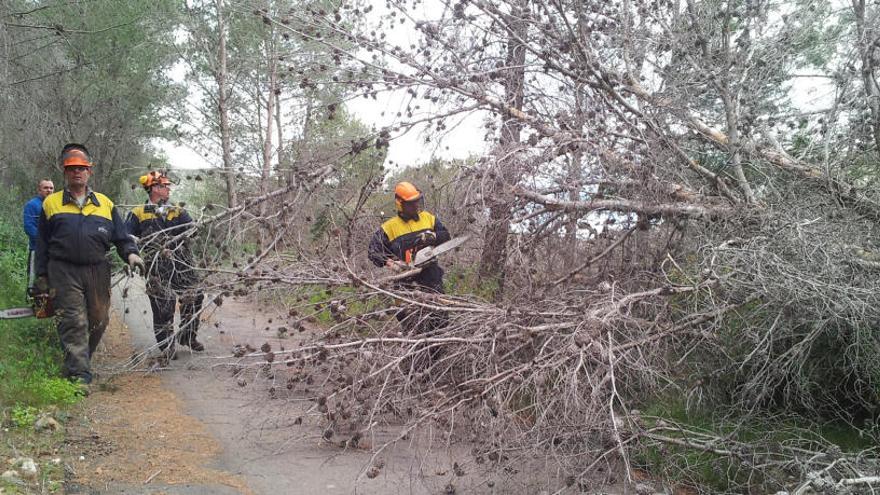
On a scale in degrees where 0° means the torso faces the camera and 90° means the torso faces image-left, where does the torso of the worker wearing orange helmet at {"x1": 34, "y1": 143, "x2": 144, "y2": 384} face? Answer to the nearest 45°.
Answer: approximately 0°

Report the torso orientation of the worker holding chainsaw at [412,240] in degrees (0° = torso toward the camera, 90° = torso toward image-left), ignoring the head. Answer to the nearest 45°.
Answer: approximately 315°

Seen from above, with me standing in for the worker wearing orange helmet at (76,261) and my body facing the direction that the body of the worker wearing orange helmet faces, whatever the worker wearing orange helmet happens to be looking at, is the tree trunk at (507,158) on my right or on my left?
on my left

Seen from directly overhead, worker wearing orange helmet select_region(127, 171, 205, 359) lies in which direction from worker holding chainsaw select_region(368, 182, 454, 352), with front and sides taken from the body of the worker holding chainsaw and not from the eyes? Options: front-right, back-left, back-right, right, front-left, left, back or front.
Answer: back-right

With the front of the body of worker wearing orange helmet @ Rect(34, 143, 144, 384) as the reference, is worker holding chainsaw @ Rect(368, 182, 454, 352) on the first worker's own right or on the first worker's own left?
on the first worker's own left

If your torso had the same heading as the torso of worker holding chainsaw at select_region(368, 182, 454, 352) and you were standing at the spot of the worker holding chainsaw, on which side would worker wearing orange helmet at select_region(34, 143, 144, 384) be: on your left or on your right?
on your right
